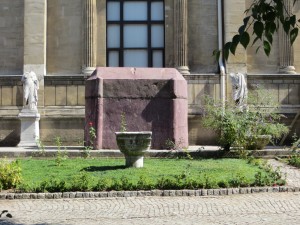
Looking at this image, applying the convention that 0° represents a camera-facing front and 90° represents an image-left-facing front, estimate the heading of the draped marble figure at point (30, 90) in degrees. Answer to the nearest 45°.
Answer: approximately 0°

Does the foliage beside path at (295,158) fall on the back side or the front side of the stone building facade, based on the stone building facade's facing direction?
on the front side

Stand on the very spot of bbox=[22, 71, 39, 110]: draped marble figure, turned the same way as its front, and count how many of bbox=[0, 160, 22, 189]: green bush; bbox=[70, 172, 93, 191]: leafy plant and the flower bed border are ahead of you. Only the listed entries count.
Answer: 3

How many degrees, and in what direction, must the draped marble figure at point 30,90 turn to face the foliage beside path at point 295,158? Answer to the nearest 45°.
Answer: approximately 45° to its left

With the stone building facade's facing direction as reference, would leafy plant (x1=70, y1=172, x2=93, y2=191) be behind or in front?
in front

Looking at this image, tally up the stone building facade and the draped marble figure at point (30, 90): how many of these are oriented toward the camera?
2

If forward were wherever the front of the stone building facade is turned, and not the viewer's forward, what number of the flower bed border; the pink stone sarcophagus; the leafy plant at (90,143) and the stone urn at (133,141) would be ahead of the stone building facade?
4
